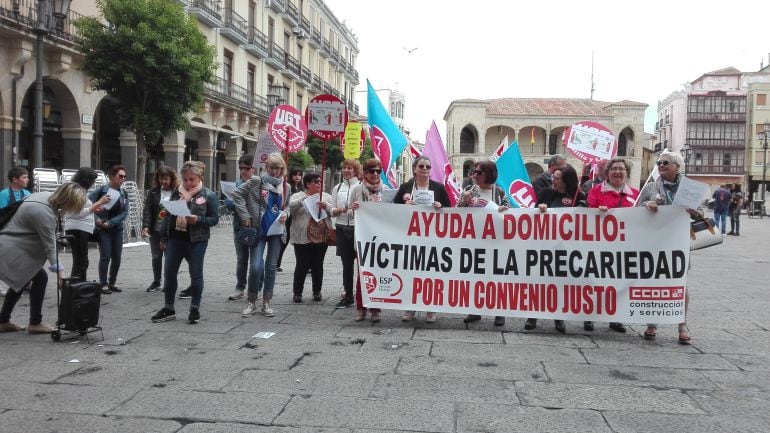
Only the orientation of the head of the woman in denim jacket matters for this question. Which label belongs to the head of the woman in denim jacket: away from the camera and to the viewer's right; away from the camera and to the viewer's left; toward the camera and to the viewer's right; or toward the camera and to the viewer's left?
toward the camera and to the viewer's left

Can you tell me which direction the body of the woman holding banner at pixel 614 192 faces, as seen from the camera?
toward the camera

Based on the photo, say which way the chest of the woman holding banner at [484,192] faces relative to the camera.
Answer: toward the camera

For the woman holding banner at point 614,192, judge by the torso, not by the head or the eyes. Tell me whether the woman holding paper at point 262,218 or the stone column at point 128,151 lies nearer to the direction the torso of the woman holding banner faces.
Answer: the woman holding paper

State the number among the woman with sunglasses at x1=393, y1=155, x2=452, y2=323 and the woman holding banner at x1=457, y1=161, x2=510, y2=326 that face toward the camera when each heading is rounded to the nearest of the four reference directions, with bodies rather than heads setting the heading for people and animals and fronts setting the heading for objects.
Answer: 2

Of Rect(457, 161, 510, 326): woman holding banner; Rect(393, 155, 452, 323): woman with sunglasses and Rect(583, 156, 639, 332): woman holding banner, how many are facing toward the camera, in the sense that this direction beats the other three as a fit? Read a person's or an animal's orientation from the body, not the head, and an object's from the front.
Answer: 3

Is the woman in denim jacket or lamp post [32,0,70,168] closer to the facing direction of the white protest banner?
the woman in denim jacket

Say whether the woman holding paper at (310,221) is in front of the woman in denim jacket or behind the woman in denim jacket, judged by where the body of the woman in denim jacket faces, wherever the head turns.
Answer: behind

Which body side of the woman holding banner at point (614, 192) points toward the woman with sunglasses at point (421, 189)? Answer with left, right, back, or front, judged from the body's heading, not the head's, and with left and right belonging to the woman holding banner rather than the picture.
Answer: right

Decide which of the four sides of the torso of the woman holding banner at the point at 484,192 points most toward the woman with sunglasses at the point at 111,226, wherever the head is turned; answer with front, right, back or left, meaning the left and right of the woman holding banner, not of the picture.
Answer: right

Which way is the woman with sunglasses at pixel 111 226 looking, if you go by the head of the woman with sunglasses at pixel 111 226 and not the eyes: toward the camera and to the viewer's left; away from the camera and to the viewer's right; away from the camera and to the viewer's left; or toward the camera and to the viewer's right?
toward the camera and to the viewer's right

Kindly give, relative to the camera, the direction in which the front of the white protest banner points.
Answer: facing the viewer

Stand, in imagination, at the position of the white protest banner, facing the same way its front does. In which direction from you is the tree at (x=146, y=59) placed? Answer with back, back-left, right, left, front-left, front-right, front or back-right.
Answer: back-right

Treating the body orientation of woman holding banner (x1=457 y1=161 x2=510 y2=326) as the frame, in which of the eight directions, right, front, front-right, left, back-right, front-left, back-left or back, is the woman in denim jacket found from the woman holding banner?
right

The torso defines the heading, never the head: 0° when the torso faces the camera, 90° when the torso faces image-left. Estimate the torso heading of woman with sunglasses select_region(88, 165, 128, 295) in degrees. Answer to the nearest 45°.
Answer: approximately 315°
